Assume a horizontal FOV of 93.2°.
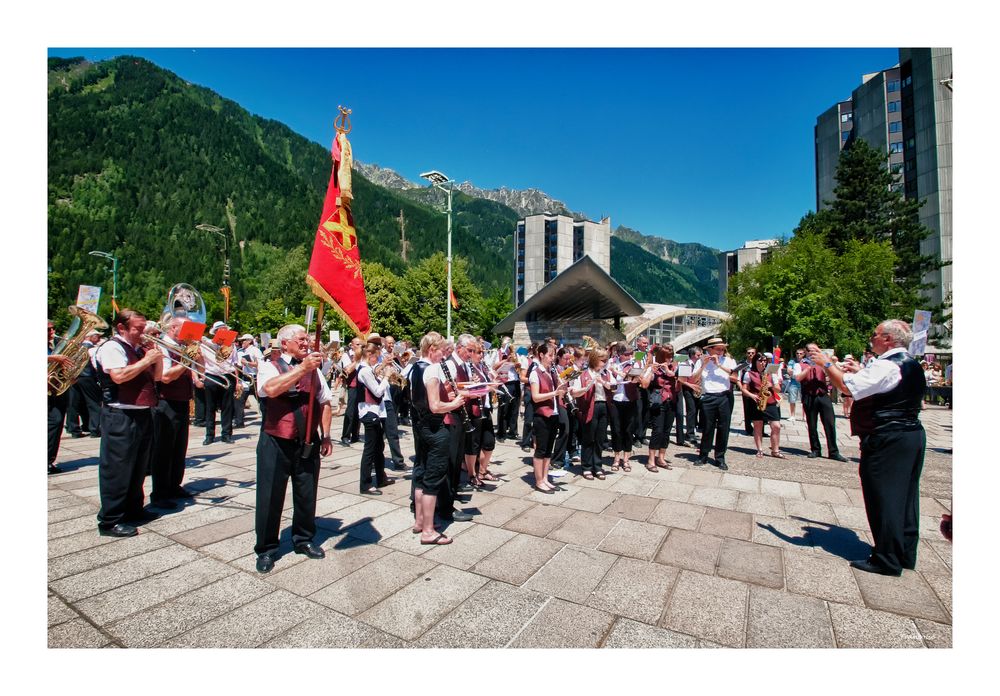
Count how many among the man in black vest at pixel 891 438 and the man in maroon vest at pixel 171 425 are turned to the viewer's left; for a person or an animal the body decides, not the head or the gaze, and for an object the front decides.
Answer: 1

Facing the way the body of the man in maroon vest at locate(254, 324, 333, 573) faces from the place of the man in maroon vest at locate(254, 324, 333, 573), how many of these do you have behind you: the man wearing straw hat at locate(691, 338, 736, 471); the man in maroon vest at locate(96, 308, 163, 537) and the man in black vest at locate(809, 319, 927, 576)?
1

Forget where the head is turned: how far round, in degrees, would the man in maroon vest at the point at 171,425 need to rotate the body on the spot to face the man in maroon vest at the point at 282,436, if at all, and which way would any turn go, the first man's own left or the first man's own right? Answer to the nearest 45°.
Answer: approximately 90° to the first man's own right

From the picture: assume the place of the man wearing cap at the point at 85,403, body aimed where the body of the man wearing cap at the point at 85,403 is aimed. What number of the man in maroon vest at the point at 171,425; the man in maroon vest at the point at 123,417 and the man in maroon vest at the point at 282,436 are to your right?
3

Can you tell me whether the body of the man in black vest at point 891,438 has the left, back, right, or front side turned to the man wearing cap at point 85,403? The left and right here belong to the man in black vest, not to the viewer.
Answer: front

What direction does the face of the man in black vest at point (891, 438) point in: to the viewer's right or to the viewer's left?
to the viewer's left

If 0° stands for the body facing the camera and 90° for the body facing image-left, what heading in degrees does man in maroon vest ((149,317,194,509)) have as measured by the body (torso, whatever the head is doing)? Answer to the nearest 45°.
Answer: approximately 270°

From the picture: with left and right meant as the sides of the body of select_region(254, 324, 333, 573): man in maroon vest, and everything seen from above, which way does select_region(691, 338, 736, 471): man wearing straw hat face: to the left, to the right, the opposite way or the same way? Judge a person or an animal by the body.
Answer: to the right

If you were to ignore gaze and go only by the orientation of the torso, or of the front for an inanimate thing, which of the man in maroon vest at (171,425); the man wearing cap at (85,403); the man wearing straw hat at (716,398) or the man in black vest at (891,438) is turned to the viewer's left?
the man in black vest

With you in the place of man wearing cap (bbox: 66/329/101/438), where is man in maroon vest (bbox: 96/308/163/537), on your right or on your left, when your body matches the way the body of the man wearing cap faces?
on your right

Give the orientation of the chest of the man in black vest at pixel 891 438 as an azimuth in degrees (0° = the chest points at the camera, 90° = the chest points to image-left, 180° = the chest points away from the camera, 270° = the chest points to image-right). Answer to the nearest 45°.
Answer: approximately 90°

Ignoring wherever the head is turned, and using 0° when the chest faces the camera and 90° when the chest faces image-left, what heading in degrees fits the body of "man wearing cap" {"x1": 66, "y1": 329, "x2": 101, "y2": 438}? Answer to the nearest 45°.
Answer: approximately 270°

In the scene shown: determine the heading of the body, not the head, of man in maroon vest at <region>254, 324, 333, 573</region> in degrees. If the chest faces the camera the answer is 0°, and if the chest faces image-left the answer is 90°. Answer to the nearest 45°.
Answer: approximately 315°

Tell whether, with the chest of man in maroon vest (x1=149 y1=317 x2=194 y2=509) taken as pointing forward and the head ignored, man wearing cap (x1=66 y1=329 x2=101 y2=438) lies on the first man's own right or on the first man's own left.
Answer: on the first man's own left

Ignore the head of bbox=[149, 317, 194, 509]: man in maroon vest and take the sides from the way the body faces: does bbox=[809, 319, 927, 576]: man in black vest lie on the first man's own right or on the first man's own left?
on the first man's own right

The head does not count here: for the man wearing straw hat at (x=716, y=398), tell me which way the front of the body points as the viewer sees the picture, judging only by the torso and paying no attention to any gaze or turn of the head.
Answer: toward the camera
